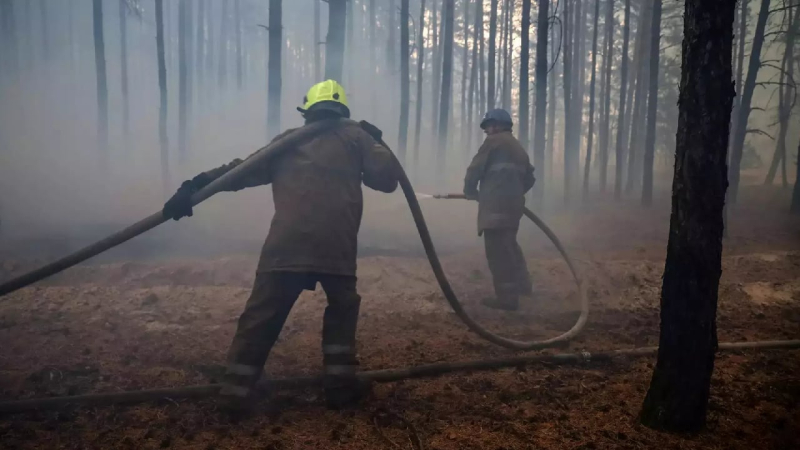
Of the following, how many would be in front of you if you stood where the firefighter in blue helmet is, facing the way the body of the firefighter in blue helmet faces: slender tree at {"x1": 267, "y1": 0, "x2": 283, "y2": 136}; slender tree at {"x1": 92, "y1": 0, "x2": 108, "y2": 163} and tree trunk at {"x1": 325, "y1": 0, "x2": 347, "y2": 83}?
3

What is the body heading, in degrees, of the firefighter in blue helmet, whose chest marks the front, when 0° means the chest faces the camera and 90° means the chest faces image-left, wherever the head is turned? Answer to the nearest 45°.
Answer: approximately 135°

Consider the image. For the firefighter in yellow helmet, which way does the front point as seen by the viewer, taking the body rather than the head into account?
away from the camera

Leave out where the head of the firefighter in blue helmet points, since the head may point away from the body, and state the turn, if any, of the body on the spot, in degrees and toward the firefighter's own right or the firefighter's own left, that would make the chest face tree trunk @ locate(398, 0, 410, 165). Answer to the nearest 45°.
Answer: approximately 45° to the firefighter's own right

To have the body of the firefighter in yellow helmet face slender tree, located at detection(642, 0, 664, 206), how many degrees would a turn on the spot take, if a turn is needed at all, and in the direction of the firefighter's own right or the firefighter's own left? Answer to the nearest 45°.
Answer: approximately 45° to the firefighter's own right

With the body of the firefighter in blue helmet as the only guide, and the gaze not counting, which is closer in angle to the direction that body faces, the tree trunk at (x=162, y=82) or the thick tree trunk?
the tree trunk

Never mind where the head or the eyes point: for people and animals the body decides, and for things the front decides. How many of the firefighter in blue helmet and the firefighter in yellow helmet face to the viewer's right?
0

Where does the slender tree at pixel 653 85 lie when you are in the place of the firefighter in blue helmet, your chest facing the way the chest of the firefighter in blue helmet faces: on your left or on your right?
on your right

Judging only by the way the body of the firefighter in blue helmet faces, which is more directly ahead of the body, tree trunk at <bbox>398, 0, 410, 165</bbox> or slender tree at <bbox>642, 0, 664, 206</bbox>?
the tree trunk

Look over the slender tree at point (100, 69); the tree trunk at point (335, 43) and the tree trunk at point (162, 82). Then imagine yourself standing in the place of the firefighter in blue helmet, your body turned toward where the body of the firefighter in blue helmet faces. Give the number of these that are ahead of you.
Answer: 3

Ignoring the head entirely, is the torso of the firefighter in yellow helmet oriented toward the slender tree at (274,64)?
yes

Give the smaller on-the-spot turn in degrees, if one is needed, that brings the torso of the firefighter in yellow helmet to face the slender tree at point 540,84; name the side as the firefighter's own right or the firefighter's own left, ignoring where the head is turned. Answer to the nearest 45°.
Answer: approximately 45° to the firefighter's own right

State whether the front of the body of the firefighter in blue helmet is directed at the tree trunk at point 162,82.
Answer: yes
